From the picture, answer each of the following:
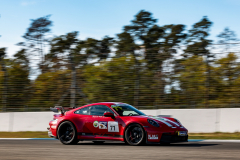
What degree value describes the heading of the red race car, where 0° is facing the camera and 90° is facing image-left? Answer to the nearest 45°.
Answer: approximately 315°

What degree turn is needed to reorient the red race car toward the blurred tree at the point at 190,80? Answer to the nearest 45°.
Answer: approximately 90° to its left

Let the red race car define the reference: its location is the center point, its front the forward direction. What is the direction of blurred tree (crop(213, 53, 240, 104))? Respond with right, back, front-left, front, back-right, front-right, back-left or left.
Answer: left
